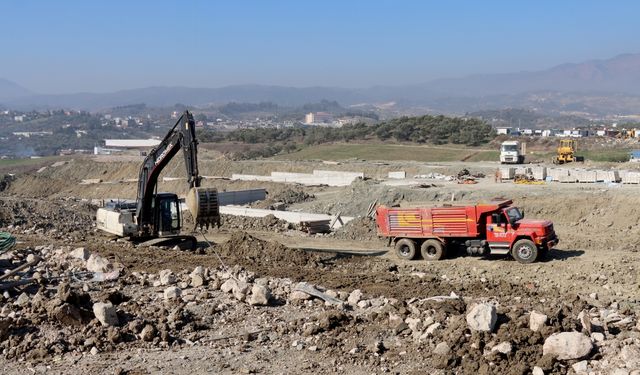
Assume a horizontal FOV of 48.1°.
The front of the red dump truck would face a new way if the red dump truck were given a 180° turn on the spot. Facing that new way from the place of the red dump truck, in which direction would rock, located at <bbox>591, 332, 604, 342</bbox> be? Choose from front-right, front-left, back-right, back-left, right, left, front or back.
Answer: left

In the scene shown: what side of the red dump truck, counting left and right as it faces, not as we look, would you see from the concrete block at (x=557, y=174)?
left

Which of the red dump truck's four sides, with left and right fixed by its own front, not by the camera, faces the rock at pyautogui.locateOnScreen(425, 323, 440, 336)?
right

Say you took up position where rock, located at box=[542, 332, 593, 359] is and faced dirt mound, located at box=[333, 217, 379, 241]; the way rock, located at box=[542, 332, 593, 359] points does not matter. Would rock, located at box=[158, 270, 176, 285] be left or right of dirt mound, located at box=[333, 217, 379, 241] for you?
left

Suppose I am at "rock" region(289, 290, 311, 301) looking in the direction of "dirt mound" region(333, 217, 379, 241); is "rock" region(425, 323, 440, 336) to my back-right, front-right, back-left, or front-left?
back-right

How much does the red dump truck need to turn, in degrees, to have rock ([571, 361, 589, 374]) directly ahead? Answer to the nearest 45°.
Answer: approximately 90° to its right

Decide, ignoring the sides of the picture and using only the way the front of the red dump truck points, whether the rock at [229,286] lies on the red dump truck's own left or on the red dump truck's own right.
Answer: on the red dump truck's own right

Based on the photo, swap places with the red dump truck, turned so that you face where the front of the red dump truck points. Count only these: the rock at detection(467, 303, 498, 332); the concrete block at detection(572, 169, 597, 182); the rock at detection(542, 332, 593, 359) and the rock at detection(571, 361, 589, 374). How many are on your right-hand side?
3

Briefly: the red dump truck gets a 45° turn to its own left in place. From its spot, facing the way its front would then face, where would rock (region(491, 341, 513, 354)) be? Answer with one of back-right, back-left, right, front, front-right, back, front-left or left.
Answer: back-right

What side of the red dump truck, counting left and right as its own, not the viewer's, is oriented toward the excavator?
back

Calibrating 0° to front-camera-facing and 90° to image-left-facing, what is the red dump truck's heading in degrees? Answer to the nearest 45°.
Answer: approximately 270°

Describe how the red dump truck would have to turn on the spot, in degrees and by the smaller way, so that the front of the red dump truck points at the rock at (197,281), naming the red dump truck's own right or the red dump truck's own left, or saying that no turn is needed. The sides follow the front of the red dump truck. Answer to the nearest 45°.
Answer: approximately 135° to the red dump truck's own right

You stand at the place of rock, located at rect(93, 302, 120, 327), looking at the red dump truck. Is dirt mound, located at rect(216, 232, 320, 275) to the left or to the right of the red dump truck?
left

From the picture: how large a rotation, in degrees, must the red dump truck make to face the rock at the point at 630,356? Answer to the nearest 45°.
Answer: approximately 90° to its right

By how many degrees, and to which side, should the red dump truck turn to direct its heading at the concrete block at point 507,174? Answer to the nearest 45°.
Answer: approximately 90° to its left

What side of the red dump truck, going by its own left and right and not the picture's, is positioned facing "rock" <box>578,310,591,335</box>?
right

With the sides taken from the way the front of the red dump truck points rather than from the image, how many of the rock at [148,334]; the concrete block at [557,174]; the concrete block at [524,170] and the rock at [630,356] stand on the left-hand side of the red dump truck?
2
